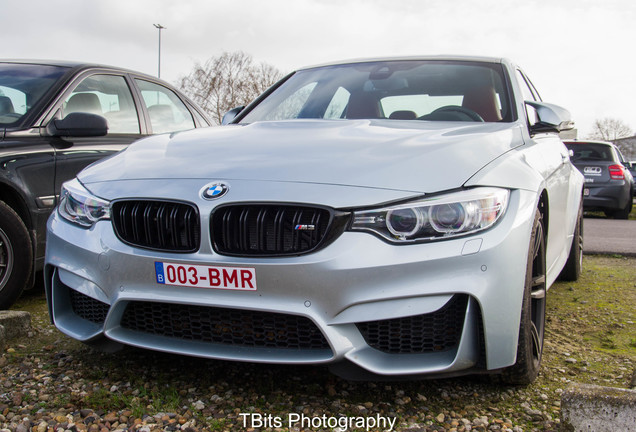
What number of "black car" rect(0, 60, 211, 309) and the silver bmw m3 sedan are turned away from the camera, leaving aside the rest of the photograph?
0

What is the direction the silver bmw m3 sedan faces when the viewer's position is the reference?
facing the viewer and to the left of the viewer

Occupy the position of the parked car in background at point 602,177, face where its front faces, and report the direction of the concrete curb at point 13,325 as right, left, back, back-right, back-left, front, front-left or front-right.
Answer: back

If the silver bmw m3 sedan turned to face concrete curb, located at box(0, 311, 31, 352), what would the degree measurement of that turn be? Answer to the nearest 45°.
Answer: approximately 90° to its right

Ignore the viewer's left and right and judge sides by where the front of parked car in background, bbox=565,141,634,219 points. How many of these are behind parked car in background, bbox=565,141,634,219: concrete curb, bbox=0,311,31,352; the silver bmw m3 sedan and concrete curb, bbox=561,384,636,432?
3

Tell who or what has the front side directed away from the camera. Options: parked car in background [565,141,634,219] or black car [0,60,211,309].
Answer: the parked car in background

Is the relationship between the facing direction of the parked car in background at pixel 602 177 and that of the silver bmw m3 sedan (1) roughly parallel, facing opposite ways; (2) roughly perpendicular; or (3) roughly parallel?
roughly parallel, facing opposite ways

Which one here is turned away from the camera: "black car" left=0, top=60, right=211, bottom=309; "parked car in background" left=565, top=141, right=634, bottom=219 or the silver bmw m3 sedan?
the parked car in background

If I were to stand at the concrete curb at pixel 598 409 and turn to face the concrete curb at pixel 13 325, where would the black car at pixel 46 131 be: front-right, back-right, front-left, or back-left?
front-right

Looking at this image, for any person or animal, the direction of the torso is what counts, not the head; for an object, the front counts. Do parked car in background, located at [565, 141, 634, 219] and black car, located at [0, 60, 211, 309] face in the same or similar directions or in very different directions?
very different directions

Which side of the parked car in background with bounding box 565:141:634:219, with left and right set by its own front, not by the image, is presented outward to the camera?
back

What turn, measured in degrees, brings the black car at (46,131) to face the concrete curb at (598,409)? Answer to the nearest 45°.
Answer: approximately 90° to its left

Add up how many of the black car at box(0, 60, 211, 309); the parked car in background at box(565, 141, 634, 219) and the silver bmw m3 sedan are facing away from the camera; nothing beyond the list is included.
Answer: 1

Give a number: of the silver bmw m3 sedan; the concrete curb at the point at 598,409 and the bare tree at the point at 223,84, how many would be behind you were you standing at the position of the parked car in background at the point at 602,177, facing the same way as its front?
2

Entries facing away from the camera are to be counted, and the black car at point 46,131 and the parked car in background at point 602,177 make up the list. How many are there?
1

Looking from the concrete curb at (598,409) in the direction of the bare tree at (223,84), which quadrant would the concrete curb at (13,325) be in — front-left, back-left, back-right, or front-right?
front-left
